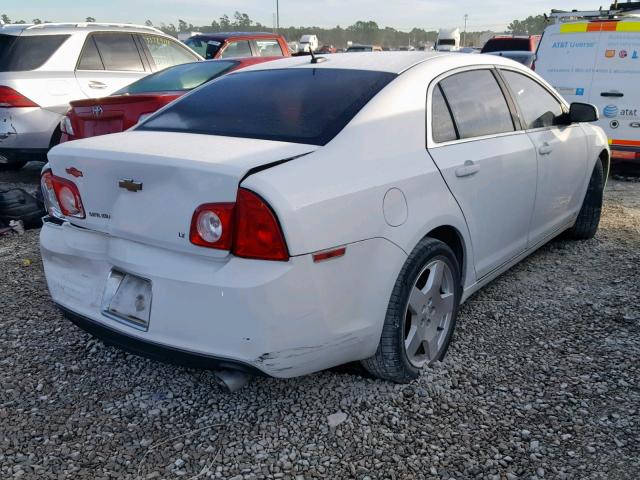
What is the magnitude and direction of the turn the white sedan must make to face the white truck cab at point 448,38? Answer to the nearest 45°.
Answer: approximately 45° to its left

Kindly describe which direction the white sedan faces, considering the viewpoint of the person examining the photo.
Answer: facing away from the viewer and to the right of the viewer

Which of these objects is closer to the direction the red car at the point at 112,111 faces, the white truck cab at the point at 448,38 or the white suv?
the white truck cab

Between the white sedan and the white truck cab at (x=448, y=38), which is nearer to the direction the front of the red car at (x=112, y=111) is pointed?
the white truck cab

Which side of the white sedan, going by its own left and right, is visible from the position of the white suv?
left

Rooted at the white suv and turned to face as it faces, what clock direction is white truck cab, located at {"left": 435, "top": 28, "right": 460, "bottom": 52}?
The white truck cab is roughly at 12 o'clock from the white suv.

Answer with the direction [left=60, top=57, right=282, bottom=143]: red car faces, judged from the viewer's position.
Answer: facing away from the viewer and to the right of the viewer

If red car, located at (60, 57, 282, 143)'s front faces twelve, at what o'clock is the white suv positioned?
The white suv is roughly at 10 o'clock from the red car.

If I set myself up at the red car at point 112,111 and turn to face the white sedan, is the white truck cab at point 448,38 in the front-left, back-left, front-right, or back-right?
back-left

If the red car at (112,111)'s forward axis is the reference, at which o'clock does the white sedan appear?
The white sedan is roughly at 4 o'clock from the red car.

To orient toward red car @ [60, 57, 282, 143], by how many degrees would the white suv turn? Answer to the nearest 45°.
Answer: approximately 135° to its right

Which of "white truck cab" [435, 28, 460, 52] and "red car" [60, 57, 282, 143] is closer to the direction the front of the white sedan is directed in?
the white truck cab

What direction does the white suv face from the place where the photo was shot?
facing away from the viewer and to the right of the viewer

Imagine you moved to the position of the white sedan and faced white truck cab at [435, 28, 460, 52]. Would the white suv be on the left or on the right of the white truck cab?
left
